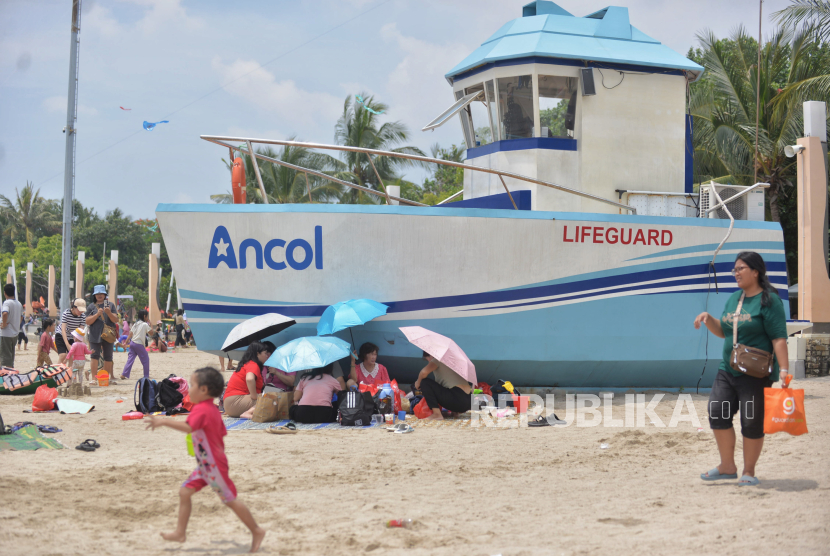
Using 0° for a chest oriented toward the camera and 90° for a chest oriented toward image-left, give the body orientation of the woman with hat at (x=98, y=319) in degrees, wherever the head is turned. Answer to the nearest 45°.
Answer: approximately 0°

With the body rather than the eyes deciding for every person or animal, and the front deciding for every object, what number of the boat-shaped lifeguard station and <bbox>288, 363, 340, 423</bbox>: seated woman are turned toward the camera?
0

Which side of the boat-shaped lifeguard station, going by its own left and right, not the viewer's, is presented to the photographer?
left

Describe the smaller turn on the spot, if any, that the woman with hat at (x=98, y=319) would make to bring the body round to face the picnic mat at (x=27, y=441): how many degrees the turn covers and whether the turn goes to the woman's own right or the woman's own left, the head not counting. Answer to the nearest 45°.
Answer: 0° — they already face it

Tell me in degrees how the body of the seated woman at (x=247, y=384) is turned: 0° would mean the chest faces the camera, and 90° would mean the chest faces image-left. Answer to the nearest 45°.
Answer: approximately 270°

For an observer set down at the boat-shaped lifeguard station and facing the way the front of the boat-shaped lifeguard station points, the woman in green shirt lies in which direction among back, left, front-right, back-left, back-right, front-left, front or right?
left

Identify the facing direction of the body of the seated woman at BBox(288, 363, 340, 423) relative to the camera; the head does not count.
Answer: away from the camera

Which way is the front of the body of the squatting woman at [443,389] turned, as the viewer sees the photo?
to the viewer's left

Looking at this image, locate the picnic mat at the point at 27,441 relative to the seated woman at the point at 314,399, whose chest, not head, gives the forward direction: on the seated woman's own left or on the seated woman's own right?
on the seated woman's own left

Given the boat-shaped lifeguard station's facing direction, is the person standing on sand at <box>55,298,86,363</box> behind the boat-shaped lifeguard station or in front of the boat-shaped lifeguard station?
in front

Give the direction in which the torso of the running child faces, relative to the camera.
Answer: to the viewer's left

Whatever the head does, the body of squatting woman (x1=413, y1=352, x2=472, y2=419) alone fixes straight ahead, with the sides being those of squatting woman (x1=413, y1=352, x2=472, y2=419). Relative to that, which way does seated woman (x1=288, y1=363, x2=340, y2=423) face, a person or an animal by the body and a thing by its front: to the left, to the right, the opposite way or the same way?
to the right

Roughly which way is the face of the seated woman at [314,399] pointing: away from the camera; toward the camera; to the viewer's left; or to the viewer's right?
away from the camera
